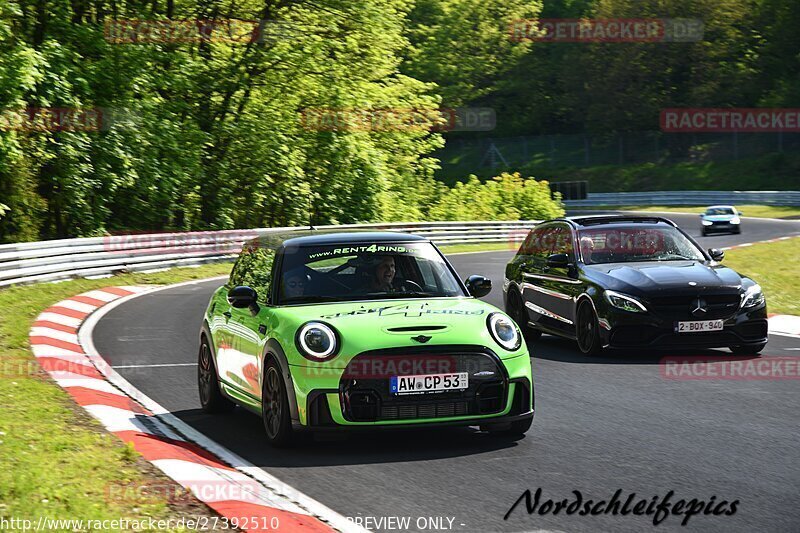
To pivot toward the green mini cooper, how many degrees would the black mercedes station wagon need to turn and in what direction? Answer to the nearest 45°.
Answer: approximately 45° to its right

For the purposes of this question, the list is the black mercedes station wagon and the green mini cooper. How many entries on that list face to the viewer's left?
0

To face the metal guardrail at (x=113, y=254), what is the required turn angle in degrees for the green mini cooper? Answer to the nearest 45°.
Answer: approximately 135° to its left

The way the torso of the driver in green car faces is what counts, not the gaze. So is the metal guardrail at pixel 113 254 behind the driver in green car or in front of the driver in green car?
behind

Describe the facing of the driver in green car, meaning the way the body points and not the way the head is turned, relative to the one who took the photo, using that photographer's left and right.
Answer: facing the viewer and to the right of the viewer

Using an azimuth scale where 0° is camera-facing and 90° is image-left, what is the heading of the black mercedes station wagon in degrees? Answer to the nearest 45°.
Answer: approximately 315°

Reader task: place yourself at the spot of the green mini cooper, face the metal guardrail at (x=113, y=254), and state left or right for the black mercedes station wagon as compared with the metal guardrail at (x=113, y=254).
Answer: right

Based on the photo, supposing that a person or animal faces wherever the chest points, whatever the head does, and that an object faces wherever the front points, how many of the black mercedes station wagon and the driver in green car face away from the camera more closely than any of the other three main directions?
0

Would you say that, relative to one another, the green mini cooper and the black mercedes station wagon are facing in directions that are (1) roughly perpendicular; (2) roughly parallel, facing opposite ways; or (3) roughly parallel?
roughly parallel

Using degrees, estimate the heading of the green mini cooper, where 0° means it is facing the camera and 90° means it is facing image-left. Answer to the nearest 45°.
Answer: approximately 315°

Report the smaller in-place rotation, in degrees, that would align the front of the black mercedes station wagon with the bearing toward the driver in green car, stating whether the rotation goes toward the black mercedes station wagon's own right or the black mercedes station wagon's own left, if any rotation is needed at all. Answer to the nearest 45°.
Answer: approximately 90° to the black mercedes station wagon's own right
